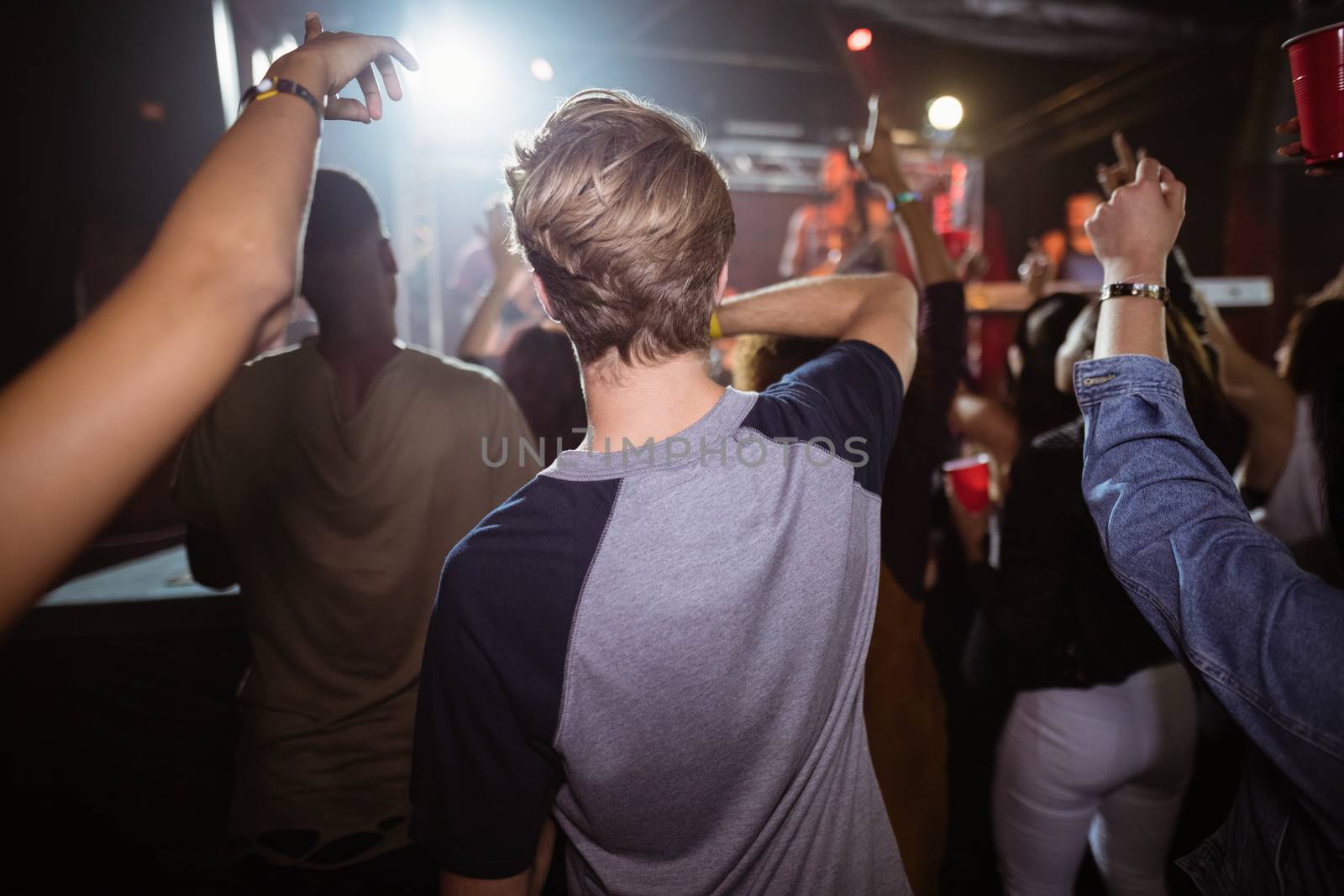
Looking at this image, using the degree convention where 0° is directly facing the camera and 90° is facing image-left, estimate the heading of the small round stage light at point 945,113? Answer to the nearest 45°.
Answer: approximately 0°

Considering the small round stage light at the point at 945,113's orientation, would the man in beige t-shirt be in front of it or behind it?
in front

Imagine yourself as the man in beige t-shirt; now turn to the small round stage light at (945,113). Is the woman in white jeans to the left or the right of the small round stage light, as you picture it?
right

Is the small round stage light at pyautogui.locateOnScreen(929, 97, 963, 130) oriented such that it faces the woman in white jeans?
yes
